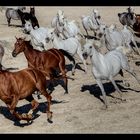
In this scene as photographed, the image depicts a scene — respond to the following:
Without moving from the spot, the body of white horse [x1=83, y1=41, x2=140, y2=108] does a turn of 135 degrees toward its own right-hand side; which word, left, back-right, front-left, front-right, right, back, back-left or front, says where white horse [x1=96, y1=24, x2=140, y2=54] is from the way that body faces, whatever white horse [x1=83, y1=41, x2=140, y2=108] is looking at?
front

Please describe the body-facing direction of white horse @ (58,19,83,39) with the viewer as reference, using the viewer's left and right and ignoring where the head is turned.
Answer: facing the viewer and to the left of the viewer

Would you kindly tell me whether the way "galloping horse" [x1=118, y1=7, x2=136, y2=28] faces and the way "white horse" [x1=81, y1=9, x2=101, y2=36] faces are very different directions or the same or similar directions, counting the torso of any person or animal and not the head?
same or similar directions

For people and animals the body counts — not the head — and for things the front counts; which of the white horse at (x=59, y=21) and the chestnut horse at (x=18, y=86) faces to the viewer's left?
the chestnut horse

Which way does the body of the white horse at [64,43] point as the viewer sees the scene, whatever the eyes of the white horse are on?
to the viewer's left

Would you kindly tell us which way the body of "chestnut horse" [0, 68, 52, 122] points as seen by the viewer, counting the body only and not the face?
to the viewer's left

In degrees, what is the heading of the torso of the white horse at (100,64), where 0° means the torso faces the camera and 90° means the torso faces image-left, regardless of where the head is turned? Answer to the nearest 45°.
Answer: approximately 45°

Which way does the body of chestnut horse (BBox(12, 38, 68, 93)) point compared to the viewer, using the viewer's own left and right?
facing to the left of the viewer

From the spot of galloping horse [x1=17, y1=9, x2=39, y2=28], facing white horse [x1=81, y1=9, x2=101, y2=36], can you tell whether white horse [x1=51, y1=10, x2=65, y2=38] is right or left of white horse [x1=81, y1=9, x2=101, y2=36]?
right

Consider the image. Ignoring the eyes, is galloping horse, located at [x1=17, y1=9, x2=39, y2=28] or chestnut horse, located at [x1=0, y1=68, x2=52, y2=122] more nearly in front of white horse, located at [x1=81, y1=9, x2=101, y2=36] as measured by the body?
the chestnut horse
